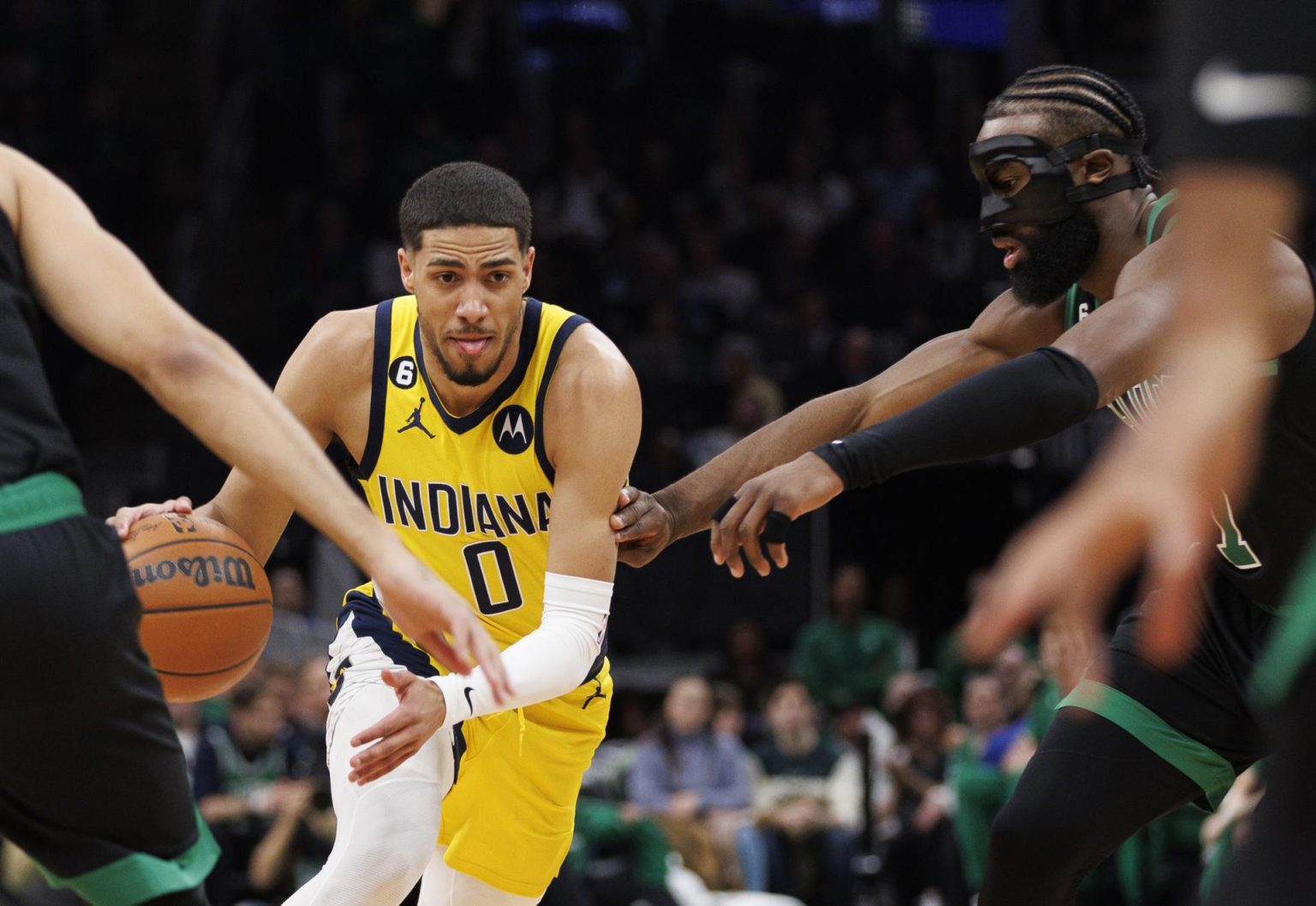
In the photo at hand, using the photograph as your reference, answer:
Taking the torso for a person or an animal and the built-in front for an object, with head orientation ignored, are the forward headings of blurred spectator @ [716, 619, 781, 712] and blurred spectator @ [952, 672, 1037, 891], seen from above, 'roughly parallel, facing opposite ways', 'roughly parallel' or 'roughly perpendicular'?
roughly parallel

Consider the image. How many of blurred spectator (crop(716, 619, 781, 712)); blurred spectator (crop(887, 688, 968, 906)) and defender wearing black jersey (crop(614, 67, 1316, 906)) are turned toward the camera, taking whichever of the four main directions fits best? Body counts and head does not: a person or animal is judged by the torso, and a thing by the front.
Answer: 2

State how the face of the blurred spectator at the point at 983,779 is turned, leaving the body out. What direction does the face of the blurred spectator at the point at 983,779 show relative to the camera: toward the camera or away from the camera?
toward the camera

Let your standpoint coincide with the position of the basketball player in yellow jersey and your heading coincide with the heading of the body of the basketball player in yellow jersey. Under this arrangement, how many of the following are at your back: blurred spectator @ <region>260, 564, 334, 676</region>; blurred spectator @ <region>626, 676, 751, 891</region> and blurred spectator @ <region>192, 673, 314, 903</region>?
3

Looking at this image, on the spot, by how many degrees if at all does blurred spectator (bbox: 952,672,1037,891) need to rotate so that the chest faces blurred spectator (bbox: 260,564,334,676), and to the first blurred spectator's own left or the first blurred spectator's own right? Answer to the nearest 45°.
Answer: approximately 90° to the first blurred spectator's own right

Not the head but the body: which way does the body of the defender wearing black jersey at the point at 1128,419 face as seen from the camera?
to the viewer's left

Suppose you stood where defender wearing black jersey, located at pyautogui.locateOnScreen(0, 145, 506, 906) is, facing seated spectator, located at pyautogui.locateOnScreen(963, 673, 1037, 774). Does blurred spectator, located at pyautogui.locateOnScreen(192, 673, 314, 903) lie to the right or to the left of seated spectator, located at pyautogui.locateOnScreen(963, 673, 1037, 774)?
left

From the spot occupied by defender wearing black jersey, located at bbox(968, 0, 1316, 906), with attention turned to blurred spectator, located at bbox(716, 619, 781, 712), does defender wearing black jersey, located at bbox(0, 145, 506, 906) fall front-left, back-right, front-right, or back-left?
front-left

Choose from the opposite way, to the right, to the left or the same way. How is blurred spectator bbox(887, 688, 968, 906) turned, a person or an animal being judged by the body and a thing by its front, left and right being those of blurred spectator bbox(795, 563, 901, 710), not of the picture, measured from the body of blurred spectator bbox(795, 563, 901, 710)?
the same way

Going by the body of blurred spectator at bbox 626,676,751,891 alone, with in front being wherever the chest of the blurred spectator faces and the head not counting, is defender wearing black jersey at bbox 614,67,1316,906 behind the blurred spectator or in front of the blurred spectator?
in front

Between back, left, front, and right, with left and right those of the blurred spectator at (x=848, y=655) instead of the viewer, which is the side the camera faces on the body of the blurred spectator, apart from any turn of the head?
front

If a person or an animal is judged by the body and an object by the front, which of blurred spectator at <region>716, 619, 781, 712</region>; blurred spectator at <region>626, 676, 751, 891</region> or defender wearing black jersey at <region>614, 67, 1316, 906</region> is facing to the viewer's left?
the defender wearing black jersey

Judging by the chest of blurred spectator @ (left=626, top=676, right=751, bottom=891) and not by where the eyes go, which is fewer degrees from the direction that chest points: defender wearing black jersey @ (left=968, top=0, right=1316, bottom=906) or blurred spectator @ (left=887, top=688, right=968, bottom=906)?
the defender wearing black jersey

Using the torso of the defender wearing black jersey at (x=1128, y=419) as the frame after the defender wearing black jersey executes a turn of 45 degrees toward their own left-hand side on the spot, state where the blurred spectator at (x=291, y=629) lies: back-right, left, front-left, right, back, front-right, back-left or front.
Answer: right

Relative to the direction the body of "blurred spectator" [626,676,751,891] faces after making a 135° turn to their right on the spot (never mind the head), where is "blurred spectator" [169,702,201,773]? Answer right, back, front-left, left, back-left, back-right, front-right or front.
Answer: front-left

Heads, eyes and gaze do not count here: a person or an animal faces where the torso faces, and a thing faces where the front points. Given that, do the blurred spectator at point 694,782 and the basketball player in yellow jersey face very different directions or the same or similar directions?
same or similar directions

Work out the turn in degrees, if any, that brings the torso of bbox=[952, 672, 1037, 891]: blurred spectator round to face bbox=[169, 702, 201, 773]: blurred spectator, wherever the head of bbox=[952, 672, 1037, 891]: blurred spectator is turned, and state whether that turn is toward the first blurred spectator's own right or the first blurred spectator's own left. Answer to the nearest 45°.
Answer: approximately 90° to the first blurred spectator's own right

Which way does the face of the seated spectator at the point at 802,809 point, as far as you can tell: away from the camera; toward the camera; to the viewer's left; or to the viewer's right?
toward the camera

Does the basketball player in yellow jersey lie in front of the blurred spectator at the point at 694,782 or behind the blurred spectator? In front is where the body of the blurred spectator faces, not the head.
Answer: in front

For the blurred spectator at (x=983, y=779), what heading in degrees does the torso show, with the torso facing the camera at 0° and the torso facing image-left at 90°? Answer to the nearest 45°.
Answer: approximately 0°

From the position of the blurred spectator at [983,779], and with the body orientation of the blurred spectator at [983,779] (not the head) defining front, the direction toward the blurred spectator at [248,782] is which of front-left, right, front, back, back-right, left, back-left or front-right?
right

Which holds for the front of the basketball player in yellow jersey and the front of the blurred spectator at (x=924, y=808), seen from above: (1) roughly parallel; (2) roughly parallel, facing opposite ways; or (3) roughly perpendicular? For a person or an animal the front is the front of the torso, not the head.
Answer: roughly parallel
